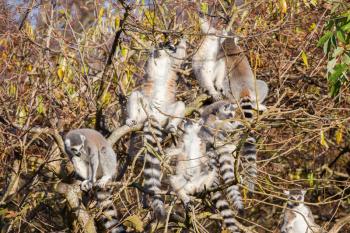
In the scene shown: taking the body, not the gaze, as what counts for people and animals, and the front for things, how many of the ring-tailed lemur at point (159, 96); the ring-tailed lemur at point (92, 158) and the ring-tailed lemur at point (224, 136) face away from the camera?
0

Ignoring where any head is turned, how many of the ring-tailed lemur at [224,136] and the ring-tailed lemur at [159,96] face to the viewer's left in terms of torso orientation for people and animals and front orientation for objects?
0

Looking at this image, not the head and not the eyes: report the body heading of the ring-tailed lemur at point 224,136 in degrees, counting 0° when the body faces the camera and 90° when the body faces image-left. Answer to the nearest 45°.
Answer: approximately 315°

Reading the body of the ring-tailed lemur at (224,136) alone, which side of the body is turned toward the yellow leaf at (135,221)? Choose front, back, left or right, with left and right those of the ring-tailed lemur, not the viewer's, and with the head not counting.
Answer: right

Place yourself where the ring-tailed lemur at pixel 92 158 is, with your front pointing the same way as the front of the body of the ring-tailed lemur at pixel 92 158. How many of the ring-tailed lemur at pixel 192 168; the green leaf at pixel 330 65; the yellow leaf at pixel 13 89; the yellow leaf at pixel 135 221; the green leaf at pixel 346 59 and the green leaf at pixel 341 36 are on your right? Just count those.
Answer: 1

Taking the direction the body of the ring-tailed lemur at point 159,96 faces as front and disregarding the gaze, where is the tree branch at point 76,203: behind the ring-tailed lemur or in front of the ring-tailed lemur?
in front

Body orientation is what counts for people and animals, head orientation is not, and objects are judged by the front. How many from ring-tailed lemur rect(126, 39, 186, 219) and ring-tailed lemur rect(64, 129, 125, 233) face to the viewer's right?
0

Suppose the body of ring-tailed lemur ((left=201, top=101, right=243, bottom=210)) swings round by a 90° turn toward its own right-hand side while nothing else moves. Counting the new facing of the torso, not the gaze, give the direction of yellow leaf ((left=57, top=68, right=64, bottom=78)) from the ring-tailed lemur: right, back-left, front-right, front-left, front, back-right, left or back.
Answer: front-right

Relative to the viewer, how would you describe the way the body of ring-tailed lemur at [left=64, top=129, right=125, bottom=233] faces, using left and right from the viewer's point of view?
facing the viewer and to the left of the viewer

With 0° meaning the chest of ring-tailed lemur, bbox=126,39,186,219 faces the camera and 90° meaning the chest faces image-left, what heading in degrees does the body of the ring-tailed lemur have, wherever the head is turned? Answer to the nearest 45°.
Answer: approximately 0°

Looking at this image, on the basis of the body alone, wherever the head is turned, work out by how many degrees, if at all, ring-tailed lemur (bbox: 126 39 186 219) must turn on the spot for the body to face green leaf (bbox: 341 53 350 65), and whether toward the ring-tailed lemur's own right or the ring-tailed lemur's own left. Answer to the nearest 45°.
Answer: approximately 45° to the ring-tailed lemur's own left

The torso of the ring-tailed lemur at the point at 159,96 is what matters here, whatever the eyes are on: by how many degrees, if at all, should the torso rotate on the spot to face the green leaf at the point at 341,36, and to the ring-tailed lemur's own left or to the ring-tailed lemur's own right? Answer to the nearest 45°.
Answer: approximately 45° to the ring-tailed lemur's own left
